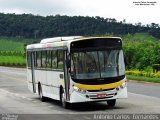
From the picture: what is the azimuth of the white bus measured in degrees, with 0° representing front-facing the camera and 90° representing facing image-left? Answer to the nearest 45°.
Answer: approximately 315°

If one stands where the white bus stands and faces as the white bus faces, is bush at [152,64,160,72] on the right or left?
on its left
